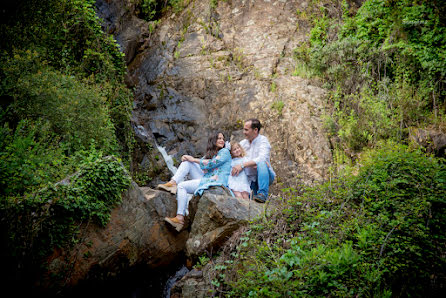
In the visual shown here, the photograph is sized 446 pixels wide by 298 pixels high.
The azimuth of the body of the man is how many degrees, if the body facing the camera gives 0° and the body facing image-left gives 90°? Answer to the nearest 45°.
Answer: approximately 45°

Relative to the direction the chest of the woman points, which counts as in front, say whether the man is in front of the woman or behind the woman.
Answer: behind

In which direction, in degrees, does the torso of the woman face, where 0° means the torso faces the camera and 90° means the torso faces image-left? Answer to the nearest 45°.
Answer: approximately 90°

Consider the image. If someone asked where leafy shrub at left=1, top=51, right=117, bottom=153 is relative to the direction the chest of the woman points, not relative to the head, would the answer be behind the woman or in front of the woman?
in front

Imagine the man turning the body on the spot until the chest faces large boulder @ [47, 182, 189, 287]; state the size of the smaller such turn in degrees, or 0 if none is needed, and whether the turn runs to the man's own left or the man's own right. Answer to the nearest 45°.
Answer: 0° — they already face it

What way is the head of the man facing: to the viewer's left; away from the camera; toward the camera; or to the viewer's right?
to the viewer's left

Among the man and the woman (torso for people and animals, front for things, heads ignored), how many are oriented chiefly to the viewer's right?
0
